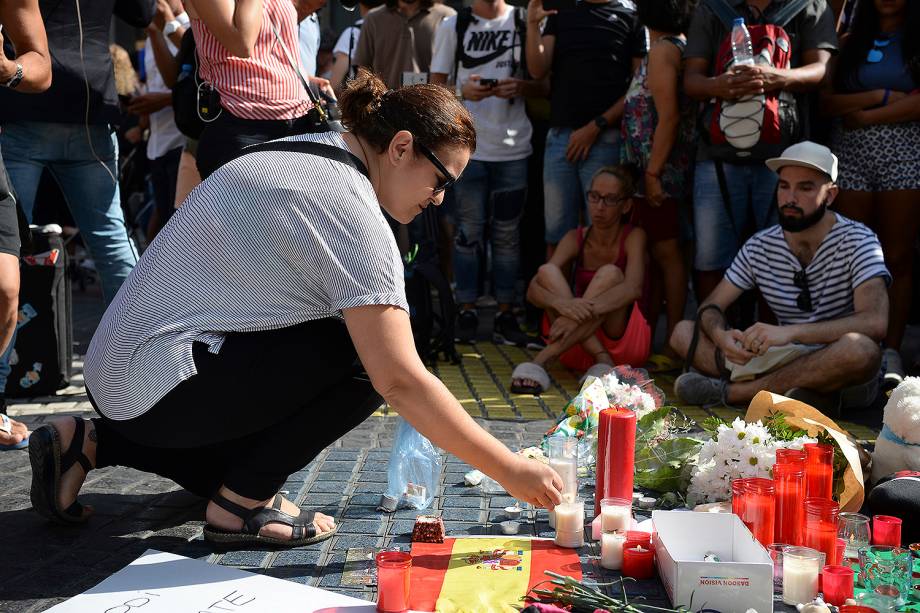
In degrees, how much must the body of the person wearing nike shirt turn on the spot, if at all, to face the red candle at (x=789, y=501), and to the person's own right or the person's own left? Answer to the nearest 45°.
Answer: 0° — they already face it

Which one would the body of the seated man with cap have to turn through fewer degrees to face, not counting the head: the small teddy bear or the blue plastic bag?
the blue plastic bag

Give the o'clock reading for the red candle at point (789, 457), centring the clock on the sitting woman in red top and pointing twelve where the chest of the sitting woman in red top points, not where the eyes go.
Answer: The red candle is roughly at 10 o'clock from the sitting woman in red top.

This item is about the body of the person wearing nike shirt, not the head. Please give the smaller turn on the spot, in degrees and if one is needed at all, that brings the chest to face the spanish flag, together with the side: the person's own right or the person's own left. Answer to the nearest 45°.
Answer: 0° — they already face it

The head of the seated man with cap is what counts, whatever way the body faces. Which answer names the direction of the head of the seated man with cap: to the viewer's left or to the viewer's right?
to the viewer's left

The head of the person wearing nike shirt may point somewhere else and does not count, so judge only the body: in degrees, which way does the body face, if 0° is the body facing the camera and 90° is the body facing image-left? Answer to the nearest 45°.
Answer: approximately 0°

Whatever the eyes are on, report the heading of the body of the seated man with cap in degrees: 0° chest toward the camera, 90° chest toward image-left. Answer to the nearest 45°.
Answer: approximately 45°

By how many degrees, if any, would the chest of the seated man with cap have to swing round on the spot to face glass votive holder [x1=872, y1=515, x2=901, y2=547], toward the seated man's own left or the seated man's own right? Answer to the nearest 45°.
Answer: approximately 45° to the seated man's own left
